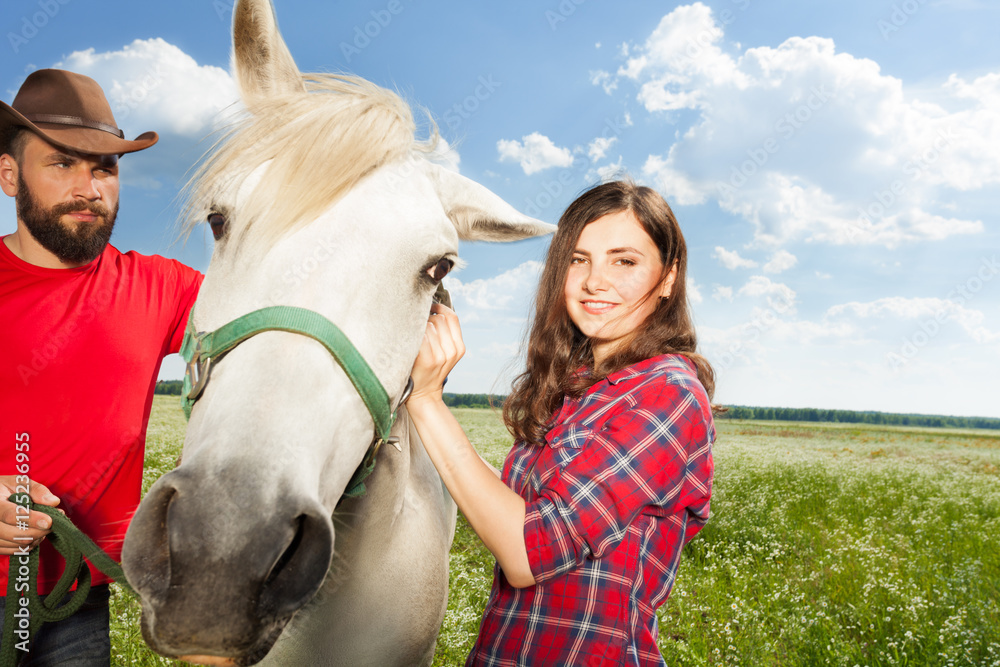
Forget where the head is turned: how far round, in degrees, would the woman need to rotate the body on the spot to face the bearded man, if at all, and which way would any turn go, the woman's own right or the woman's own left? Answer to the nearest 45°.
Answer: approximately 45° to the woman's own right

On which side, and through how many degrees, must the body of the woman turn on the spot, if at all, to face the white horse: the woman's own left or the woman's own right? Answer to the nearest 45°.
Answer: approximately 45° to the woman's own right

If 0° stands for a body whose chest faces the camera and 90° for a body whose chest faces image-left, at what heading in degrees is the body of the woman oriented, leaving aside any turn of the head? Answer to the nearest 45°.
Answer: approximately 45°

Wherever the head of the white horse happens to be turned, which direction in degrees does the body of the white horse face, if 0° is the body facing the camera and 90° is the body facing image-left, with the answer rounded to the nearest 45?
approximately 0°

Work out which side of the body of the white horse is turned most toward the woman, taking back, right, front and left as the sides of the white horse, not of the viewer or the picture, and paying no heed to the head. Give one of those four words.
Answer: left
